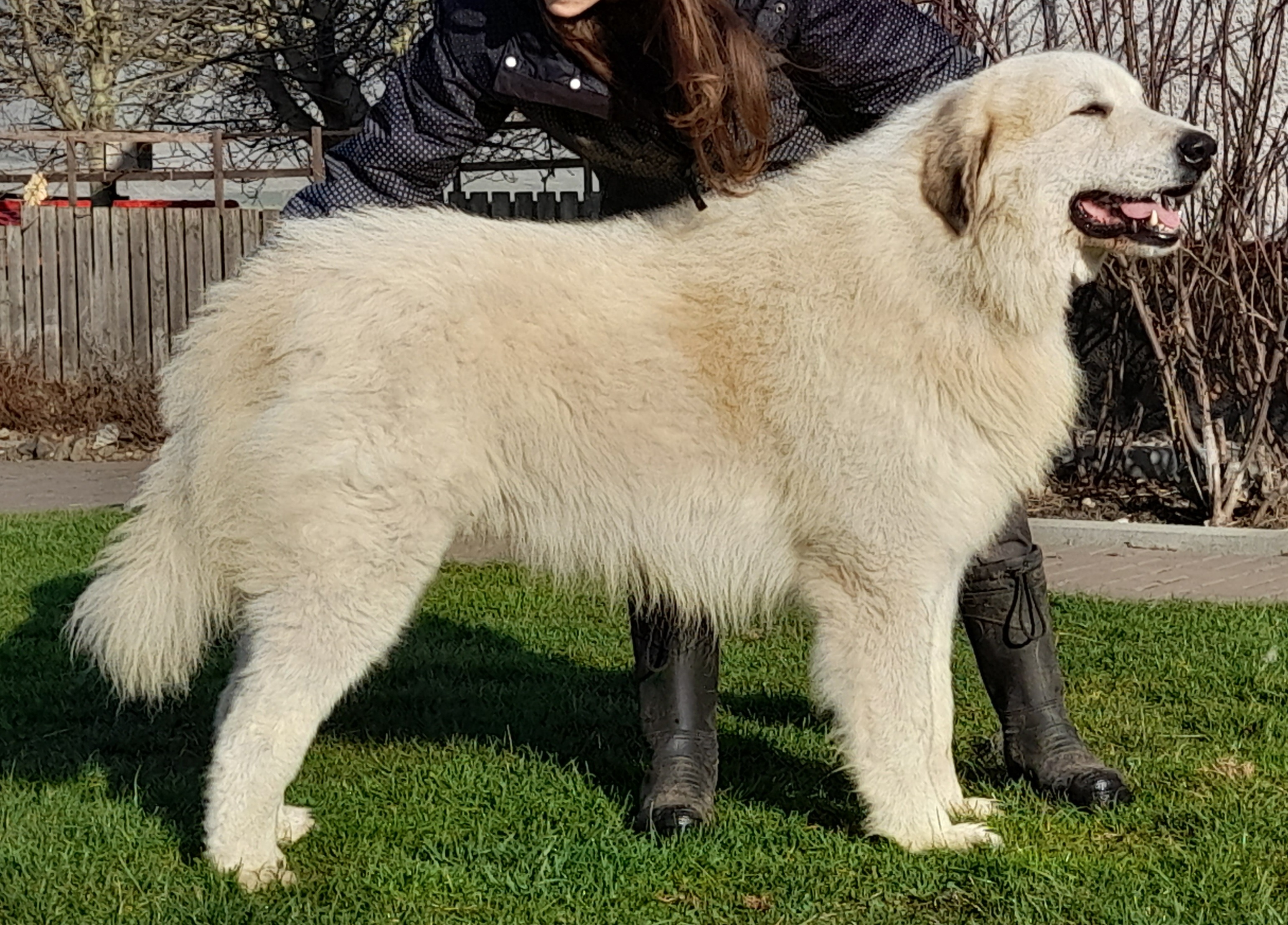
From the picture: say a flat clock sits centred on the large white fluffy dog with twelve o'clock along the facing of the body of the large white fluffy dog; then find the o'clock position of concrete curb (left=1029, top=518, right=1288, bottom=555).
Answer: The concrete curb is roughly at 10 o'clock from the large white fluffy dog.

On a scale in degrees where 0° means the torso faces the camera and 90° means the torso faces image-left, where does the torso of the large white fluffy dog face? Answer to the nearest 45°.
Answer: approximately 270°

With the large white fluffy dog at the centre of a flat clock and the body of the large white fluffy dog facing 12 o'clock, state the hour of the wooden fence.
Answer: The wooden fence is roughly at 8 o'clock from the large white fluffy dog.

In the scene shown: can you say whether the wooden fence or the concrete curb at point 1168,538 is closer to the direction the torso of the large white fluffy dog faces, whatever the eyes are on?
the concrete curb
